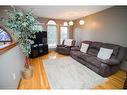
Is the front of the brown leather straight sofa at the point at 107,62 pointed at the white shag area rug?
yes

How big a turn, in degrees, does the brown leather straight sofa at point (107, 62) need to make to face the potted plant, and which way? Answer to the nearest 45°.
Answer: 0° — it already faces it

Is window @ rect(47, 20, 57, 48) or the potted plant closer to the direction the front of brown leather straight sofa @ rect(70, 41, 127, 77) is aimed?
the potted plant

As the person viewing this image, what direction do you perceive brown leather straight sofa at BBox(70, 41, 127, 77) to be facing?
facing the viewer and to the left of the viewer

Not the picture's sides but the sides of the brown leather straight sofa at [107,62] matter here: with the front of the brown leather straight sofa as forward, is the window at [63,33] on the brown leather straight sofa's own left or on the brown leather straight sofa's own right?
on the brown leather straight sofa's own right

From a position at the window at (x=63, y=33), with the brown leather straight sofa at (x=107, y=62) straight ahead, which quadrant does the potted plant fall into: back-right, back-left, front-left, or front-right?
front-right
